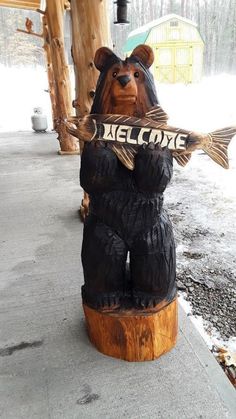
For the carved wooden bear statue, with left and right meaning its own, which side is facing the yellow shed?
back

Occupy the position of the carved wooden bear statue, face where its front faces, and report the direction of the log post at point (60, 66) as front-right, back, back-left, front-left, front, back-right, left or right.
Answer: back

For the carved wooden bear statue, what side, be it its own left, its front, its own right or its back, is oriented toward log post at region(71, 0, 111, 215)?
back

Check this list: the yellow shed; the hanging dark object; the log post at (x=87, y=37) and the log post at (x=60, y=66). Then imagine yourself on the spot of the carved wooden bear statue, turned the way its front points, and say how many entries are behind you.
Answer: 4

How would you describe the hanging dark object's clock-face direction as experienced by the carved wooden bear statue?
The hanging dark object is roughly at 6 o'clock from the carved wooden bear statue.

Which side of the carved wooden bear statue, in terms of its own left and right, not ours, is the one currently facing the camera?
front
